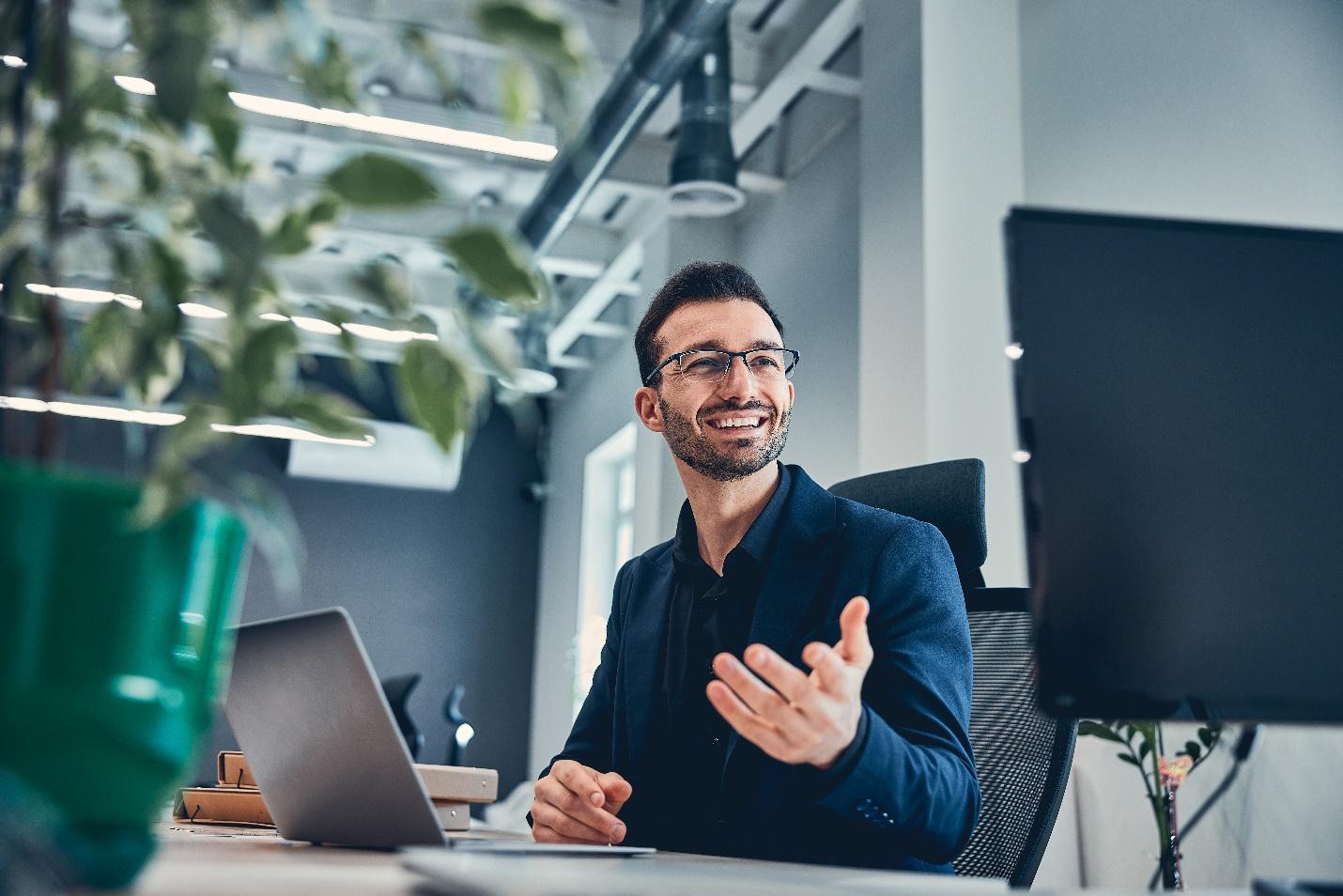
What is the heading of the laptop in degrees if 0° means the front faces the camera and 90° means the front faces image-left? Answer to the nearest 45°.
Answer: approximately 225°

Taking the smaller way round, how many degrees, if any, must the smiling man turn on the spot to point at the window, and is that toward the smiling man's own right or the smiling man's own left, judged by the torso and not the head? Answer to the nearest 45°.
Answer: approximately 135° to the smiling man's own right

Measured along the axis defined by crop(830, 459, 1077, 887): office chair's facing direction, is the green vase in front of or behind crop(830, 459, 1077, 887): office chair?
in front

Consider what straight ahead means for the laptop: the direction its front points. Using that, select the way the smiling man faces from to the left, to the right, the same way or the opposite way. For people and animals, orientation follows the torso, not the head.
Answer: the opposite way

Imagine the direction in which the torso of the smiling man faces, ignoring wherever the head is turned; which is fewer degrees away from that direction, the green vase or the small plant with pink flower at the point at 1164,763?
the green vase

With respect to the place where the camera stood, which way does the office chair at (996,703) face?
facing the viewer and to the left of the viewer

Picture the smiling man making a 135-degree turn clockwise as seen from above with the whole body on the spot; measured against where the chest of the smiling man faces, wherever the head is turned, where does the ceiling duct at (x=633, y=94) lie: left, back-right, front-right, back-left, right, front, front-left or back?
front

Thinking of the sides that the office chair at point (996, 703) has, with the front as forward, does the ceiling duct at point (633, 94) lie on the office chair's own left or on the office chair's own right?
on the office chair's own right

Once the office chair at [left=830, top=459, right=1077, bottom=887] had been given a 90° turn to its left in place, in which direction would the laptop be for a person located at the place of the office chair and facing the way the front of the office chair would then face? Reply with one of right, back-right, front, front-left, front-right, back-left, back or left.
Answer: right
